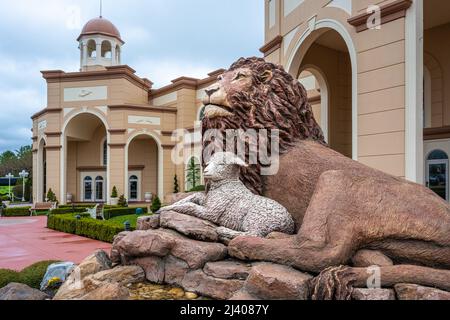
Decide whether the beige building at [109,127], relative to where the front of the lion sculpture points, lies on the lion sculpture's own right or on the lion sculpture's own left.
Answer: on the lion sculpture's own right

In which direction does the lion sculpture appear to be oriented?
to the viewer's left

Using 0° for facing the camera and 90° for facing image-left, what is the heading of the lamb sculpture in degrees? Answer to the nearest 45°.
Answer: approximately 90°

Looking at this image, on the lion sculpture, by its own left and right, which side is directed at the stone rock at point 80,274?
front

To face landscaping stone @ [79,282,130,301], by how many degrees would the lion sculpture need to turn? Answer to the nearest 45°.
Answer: approximately 45° to its left

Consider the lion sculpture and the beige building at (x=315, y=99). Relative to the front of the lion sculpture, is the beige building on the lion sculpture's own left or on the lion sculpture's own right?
on the lion sculpture's own right

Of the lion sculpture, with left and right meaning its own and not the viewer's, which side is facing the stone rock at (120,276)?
front
